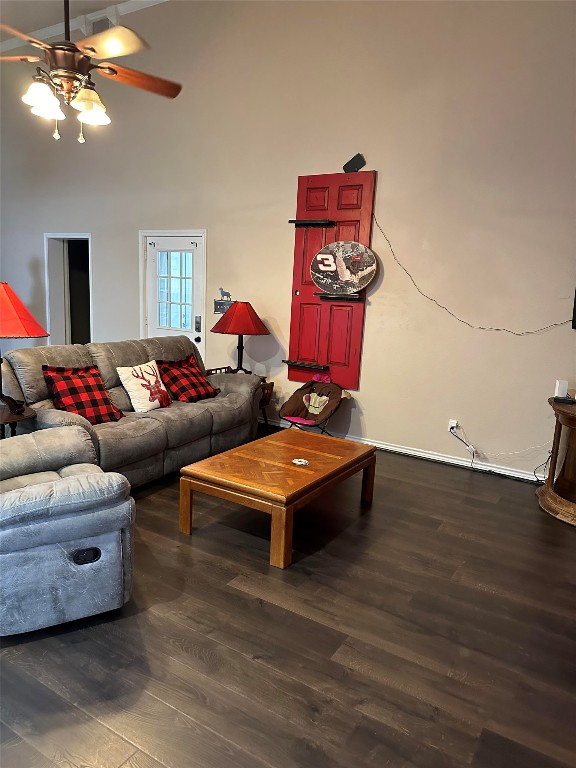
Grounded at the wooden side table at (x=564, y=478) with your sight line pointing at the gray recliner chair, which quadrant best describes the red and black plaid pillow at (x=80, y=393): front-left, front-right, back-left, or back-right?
front-right

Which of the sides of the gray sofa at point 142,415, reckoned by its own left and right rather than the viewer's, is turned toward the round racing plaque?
left

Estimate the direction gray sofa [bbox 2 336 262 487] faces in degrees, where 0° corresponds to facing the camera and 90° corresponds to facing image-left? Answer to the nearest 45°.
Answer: approximately 315°

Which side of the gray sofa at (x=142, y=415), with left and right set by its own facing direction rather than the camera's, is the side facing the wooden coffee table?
front

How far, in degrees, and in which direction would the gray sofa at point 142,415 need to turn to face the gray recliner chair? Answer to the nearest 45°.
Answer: approximately 45° to its right
